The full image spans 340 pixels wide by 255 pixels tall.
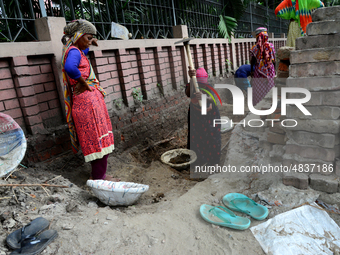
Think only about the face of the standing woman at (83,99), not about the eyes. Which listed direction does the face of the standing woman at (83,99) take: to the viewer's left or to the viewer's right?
to the viewer's right

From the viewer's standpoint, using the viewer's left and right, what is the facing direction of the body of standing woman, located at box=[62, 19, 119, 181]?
facing to the right of the viewer
